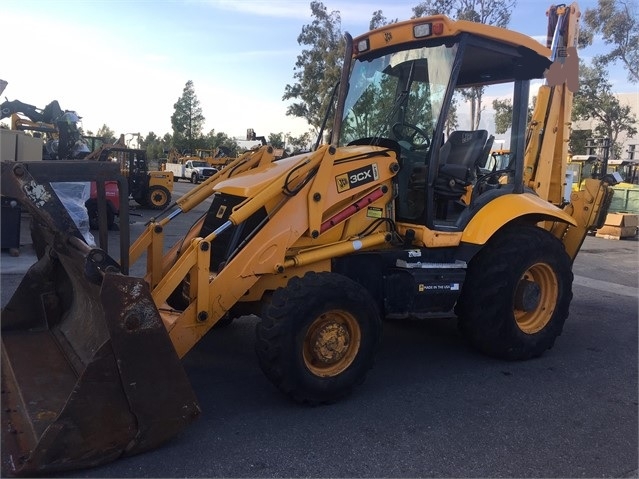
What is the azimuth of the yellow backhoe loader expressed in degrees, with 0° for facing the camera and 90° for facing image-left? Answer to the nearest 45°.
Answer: approximately 45°

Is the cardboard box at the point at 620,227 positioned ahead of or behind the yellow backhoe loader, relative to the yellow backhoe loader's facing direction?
behind

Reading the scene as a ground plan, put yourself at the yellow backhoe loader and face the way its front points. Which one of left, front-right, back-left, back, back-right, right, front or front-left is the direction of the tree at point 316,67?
back-right

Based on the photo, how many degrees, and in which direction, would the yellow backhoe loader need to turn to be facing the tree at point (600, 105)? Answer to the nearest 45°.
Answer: approximately 180°
